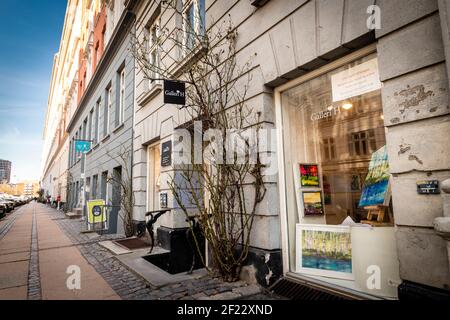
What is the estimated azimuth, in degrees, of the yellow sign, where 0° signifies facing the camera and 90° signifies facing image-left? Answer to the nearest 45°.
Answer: approximately 0°

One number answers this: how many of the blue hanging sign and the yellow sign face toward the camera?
2

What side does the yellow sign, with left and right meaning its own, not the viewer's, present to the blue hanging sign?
back

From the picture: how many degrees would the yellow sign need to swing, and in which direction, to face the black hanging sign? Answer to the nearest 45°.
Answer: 0° — it already faces it

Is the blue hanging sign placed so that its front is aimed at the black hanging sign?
yes

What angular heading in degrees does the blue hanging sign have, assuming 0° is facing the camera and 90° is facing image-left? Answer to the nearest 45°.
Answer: approximately 0°

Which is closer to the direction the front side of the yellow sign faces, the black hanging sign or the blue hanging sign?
the black hanging sign

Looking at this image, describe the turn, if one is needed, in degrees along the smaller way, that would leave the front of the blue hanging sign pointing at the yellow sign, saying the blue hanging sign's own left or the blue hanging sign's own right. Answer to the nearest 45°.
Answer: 0° — it already faces it
